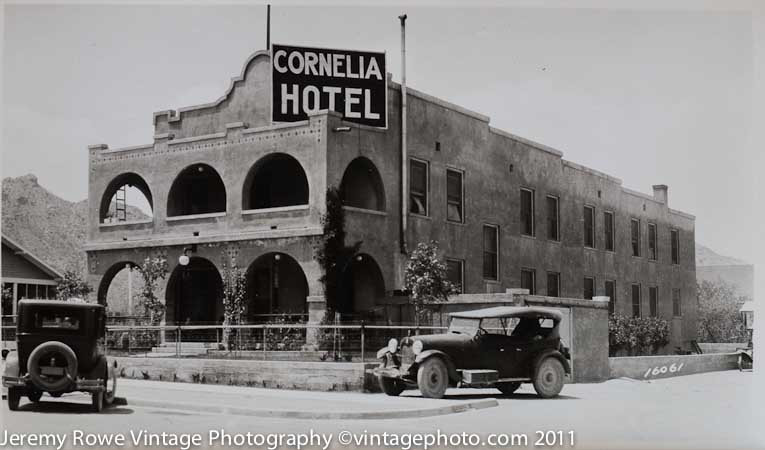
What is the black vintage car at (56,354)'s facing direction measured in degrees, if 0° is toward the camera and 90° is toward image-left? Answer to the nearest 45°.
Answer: approximately 180°

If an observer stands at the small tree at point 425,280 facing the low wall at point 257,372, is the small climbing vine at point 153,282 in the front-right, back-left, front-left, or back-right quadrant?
front-right

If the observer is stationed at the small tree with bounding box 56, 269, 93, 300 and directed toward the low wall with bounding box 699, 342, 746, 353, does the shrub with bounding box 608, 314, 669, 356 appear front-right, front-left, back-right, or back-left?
front-right

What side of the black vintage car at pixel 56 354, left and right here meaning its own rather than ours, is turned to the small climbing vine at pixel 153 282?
front

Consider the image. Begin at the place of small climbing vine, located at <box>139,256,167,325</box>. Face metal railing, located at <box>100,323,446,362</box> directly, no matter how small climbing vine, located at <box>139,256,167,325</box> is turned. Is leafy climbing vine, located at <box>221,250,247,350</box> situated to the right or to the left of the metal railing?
left

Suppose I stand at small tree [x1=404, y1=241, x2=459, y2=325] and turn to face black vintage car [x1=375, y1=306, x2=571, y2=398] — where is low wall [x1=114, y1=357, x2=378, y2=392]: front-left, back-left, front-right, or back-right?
front-right

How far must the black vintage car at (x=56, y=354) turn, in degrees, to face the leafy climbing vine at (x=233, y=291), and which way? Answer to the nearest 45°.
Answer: approximately 45° to its right

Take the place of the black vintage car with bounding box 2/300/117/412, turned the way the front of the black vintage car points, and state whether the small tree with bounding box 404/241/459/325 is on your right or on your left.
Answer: on your right

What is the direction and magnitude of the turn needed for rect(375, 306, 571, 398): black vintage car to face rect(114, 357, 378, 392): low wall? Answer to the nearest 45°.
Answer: approximately 45° to its right

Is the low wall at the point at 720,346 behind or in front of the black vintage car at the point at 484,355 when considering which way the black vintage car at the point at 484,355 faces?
behind

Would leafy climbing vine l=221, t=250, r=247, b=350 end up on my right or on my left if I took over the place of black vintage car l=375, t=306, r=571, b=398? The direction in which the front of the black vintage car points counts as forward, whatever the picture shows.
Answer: on my right

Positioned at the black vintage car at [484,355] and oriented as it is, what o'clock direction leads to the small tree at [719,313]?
The small tree is roughly at 6 o'clock from the black vintage car.

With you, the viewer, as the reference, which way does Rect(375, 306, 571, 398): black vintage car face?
facing the viewer and to the left of the viewer

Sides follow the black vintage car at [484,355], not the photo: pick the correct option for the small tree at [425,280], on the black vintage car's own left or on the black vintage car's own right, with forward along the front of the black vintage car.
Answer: on the black vintage car's own right

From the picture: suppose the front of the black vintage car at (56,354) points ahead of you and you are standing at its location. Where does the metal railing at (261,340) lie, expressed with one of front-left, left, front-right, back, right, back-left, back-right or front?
front-right

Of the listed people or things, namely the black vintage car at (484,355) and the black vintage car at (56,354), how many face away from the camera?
1

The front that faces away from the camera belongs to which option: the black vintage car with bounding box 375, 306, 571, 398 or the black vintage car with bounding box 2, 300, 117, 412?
the black vintage car with bounding box 2, 300, 117, 412
